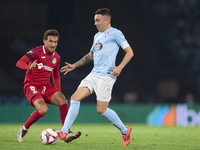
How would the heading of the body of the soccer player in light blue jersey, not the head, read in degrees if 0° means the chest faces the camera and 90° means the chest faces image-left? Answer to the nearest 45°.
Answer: approximately 45°

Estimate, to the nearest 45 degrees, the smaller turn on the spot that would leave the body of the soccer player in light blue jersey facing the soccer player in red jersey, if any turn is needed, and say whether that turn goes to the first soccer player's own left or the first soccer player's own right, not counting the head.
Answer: approximately 90° to the first soccer player's own right

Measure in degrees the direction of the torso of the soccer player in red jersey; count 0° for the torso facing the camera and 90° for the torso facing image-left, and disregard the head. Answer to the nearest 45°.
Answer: approximately 315°

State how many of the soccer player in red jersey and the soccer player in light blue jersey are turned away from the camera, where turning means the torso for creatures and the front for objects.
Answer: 0

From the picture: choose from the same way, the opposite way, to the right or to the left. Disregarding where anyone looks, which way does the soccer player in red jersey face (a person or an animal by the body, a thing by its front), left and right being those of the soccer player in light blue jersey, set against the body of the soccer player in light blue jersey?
to the left

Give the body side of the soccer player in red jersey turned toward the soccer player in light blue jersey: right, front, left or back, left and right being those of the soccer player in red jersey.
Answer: front
